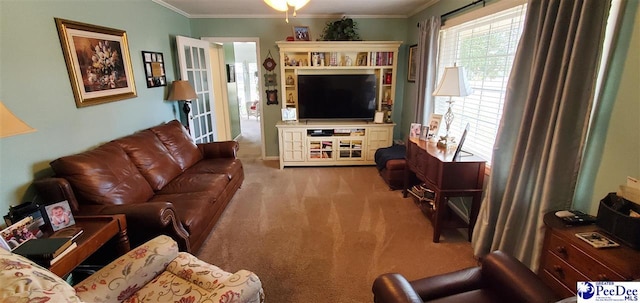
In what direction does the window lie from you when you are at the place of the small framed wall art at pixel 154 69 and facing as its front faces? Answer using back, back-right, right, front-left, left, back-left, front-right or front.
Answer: front

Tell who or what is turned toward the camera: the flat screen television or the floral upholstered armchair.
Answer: the flat screen television

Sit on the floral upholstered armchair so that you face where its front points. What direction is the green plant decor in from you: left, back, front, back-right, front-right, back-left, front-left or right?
front

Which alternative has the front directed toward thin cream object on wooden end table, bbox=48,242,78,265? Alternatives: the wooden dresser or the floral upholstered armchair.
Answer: the wooden dresser

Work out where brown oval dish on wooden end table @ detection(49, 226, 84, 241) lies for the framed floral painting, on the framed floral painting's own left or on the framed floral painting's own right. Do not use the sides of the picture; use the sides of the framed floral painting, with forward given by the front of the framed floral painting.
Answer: on the framed floral painting's own right

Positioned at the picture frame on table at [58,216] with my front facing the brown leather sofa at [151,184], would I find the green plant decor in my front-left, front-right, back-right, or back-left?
front-right

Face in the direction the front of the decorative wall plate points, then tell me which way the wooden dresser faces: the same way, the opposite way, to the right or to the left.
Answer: to the right

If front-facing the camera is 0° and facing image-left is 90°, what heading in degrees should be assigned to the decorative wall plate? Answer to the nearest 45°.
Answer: approximately 0°

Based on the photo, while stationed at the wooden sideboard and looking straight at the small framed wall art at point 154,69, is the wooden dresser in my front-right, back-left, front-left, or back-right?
back-left

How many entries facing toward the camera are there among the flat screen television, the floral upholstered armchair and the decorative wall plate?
2

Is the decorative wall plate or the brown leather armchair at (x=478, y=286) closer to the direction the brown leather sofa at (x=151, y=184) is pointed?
the brown leather armchair

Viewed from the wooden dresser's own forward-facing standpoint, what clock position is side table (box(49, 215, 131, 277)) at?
The side table is roughly at 12 o'clock from the wooden dresser.

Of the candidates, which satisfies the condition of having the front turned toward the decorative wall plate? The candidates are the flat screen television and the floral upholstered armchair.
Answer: the floral upholstered armchair

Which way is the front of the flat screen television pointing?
toward the camera

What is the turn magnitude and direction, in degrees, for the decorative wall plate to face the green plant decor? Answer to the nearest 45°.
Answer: approximately 90° to its left

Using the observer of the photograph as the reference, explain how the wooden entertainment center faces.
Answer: facing the viewer

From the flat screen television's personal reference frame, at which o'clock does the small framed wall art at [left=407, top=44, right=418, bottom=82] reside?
The small framed wall art is roughly at 9 o'clock from the flat screen television.

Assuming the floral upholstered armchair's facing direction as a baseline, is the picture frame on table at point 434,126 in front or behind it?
in front

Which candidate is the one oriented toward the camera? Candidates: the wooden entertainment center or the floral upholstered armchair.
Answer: the wooden entertainment center

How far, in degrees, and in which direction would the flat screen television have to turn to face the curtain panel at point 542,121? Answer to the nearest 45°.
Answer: approximately 45° to its left

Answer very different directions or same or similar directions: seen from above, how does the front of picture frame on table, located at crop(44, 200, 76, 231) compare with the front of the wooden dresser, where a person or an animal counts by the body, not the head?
very different directions

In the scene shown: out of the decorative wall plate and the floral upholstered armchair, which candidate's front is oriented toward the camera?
the decorative wall plate
